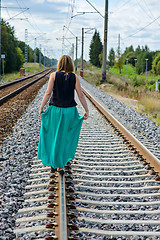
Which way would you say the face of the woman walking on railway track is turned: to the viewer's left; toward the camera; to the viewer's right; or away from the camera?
away from the camera

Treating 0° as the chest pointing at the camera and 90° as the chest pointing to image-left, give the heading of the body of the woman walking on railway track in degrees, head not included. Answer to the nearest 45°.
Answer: approximately 180°
